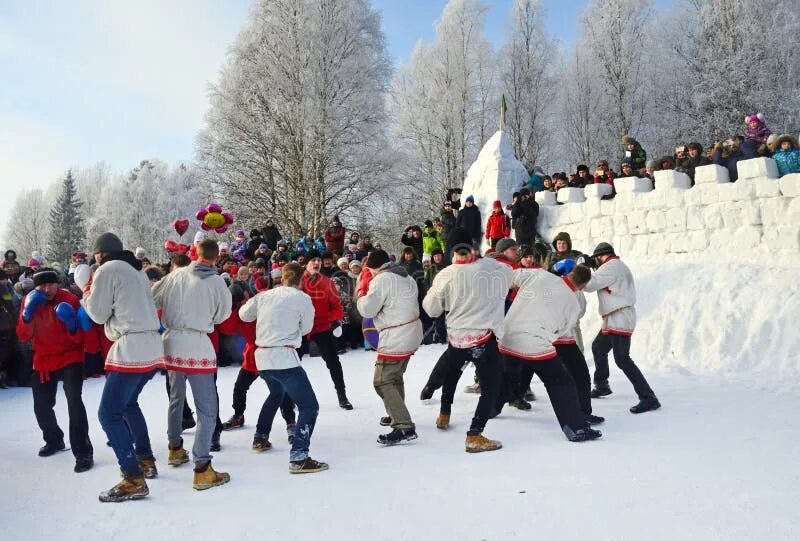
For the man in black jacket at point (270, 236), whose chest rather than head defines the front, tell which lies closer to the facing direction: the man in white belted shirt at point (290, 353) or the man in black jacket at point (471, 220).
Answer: the man in white belted shirt

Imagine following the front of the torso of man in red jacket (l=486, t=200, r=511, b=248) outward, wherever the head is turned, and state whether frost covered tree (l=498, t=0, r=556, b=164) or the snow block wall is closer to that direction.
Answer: the snow block wall

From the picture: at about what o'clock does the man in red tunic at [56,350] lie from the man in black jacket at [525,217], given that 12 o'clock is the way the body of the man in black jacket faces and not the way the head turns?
The man in red tunic is roughly at 1 o'clock from the man in black jacket.

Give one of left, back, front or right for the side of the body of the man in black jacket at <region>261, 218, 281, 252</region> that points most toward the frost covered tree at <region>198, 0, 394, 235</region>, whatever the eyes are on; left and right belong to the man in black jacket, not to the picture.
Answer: back

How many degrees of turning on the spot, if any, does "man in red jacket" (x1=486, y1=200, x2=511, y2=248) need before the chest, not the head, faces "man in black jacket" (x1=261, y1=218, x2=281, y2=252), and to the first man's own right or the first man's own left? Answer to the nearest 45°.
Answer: approximately 90° to the first man's own right

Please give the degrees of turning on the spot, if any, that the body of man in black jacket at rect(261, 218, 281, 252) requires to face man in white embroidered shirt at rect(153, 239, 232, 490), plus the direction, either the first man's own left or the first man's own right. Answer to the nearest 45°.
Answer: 0° — they already face them

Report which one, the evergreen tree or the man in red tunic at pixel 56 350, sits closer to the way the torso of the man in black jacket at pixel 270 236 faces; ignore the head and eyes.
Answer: the man in red tunic

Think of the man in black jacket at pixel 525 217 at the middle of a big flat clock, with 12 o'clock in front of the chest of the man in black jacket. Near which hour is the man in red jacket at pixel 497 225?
The man in red jacket is roughly at 4 o'clock from the man in black jacket.

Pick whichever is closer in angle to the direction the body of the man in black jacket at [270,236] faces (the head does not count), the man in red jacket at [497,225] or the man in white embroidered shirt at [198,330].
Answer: the man in white embroidered shirt

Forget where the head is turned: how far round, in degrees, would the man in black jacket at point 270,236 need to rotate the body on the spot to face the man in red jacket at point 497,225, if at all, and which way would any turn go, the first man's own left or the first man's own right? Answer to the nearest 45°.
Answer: approximately 45° to the first man's own left
